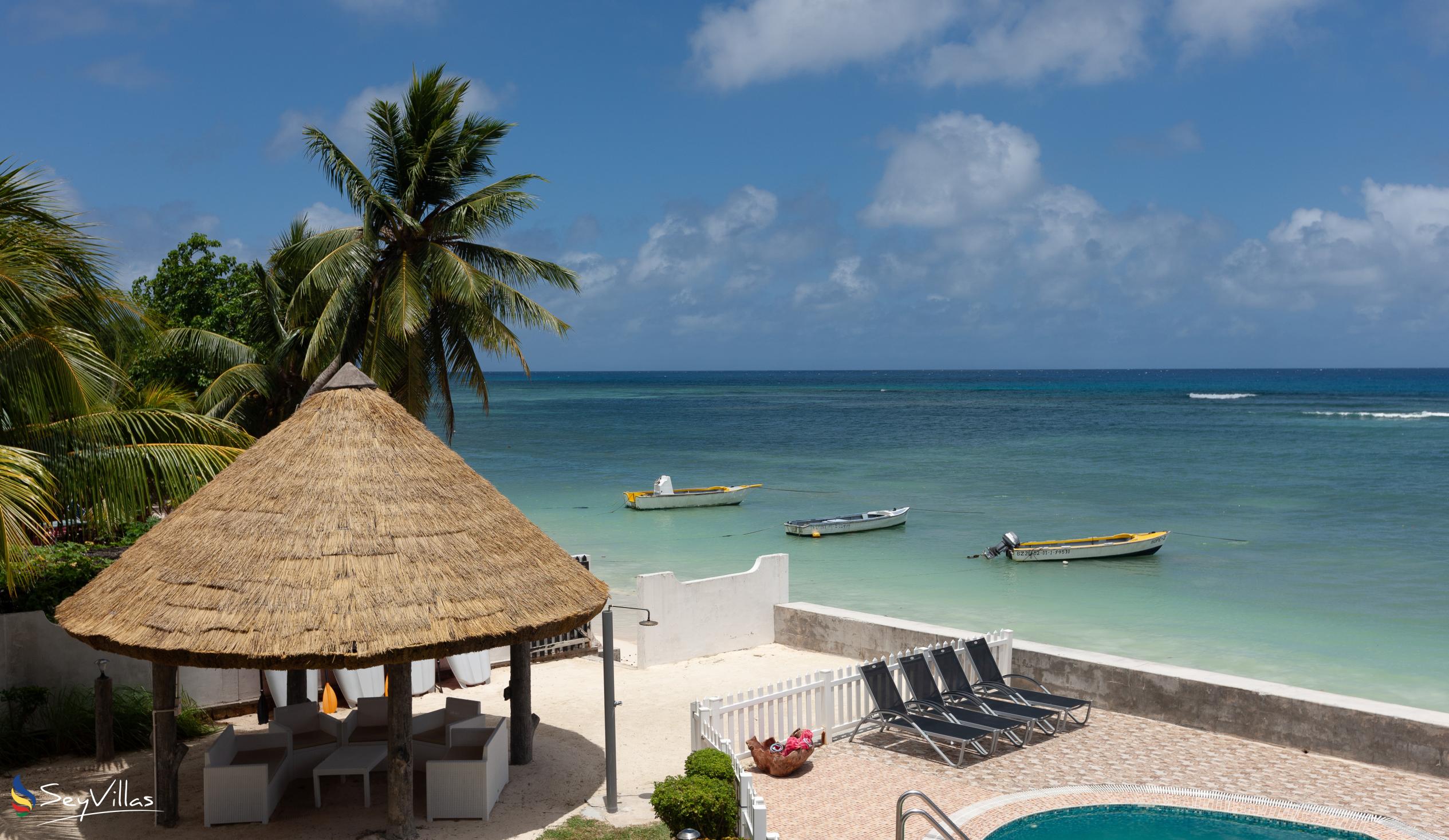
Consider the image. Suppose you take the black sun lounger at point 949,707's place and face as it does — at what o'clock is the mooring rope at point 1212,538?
The mooring rope is roughly at 8 o'clock from the black sun lounger.

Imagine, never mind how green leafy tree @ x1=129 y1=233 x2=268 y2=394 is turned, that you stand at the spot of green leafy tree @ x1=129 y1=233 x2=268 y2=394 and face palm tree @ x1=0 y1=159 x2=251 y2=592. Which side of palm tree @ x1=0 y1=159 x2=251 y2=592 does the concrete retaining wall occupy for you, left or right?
left

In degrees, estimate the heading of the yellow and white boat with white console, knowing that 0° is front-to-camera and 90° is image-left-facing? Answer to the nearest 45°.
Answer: approximately 270°

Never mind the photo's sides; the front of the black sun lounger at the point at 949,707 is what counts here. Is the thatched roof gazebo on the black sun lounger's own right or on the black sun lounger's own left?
on the black sun lounger's own right

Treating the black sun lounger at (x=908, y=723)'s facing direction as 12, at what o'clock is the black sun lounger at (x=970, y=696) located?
the black sun lounger at (x=970, y=696) is roughly at 9 o'clock from the black sun lounger at (x=908, y=723).

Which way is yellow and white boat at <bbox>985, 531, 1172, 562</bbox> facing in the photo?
to the viewer's right

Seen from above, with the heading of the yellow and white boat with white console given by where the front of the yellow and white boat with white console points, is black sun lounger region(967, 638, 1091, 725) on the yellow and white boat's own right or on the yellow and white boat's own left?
on the yellow and white boat's own right

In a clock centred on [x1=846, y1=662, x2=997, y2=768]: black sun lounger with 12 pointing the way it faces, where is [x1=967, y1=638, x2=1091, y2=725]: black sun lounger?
[x1=967, y1=638, x2=1091, y2=725]: black sun lounger is roughly at 9 o'clock from [x1=846, y1=662, x2=997, y2=768]: black sun lounger.

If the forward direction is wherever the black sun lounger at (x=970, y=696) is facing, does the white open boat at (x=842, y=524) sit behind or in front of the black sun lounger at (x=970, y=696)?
behind

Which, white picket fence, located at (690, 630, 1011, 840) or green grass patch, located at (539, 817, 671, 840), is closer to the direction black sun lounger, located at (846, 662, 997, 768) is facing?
the green grass patch
